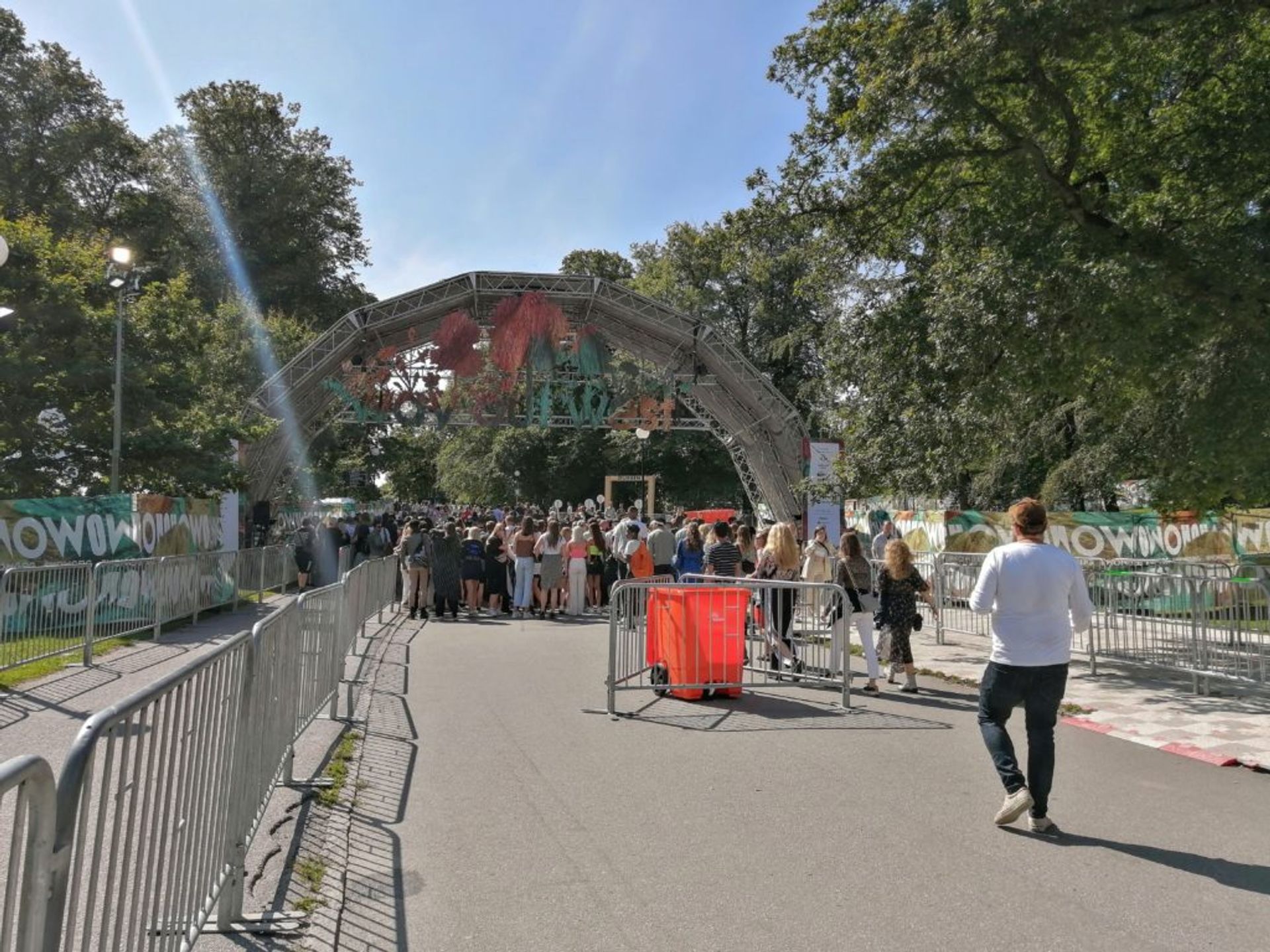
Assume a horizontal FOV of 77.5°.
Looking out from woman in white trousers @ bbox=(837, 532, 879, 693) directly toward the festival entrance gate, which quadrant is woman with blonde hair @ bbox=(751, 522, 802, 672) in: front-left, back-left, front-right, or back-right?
front-left

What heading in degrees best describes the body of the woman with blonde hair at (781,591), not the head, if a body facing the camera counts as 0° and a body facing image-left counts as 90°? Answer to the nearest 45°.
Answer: approximately 180°

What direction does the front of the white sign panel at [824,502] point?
toward the camera

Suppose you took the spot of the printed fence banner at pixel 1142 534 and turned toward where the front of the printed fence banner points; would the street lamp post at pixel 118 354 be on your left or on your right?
on your right

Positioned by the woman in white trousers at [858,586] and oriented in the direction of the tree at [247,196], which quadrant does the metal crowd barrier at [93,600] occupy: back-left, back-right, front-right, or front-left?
front-left

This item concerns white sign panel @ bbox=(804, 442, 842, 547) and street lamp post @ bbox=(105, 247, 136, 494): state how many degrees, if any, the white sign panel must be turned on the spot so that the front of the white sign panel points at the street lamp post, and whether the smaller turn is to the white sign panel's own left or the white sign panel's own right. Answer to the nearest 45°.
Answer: approximately 45° to the white sign panel's own right

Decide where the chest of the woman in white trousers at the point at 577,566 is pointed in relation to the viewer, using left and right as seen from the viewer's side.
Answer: facing away from the viewer

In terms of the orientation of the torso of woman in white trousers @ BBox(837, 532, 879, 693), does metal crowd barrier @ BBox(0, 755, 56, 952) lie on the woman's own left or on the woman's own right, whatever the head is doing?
on the woman's own left

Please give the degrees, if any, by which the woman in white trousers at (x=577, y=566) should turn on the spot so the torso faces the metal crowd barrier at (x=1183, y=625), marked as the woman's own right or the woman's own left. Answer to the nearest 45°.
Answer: approximately 135° to the woman's own right

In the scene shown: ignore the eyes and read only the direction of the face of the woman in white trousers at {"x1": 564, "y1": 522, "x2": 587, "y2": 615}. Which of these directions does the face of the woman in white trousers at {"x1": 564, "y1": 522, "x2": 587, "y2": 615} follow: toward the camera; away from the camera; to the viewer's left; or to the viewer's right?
away from the camera

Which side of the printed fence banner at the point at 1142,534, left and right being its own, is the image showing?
front

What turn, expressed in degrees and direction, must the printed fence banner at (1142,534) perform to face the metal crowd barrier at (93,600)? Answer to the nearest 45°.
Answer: approximately 45° to its right

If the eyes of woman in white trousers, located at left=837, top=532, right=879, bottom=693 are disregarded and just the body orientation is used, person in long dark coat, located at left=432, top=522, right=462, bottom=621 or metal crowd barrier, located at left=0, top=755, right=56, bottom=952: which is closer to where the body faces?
the person in long dark coat

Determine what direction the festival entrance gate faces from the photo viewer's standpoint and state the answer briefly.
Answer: facing the viewer

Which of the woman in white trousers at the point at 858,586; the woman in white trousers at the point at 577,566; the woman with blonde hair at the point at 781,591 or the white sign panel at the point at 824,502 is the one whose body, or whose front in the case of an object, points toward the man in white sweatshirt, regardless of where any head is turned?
the white sign panel

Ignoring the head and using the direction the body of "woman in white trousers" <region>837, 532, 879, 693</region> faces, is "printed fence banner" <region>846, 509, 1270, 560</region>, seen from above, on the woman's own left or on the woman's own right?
on the woman's own right

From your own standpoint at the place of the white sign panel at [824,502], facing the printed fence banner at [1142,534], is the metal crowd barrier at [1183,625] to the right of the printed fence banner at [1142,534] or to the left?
right

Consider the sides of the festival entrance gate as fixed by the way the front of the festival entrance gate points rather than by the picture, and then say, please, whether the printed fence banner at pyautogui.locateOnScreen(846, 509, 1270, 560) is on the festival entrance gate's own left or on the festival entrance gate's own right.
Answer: on the festival entrance gate's own left
